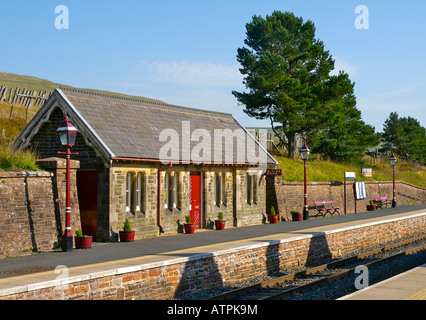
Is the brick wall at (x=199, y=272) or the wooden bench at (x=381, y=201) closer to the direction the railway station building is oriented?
the brick wall

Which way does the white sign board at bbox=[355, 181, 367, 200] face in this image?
toward the camera

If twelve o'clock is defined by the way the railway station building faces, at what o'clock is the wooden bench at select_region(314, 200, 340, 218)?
The wooden bench is roughly at 9 o'clock from the railway station building.

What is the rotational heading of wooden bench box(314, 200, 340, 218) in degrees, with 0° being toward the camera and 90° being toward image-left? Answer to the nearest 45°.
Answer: approximately 315°

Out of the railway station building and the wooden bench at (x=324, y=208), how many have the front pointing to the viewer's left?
0

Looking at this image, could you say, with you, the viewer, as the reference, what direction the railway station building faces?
facing the viewer and to the right of the viewer

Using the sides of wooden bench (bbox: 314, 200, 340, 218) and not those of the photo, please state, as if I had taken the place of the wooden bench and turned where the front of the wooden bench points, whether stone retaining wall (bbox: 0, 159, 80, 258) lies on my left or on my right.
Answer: on my right

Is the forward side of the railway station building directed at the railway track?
yes

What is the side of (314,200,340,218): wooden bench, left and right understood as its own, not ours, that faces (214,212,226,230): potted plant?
right

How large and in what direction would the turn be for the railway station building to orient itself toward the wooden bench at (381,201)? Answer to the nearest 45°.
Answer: approximately 90° to its left

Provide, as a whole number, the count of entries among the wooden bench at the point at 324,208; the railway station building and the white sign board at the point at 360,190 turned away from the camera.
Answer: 0
